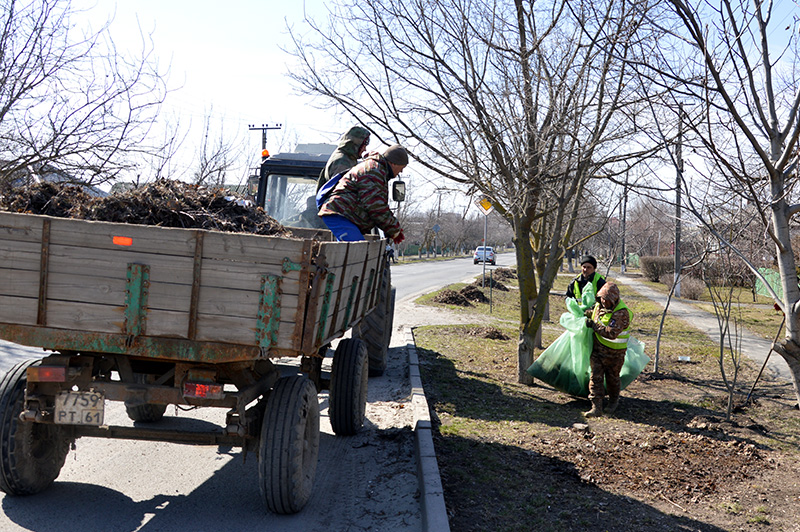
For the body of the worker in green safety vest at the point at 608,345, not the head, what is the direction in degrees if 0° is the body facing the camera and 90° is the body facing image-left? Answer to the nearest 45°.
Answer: approximately 45°
